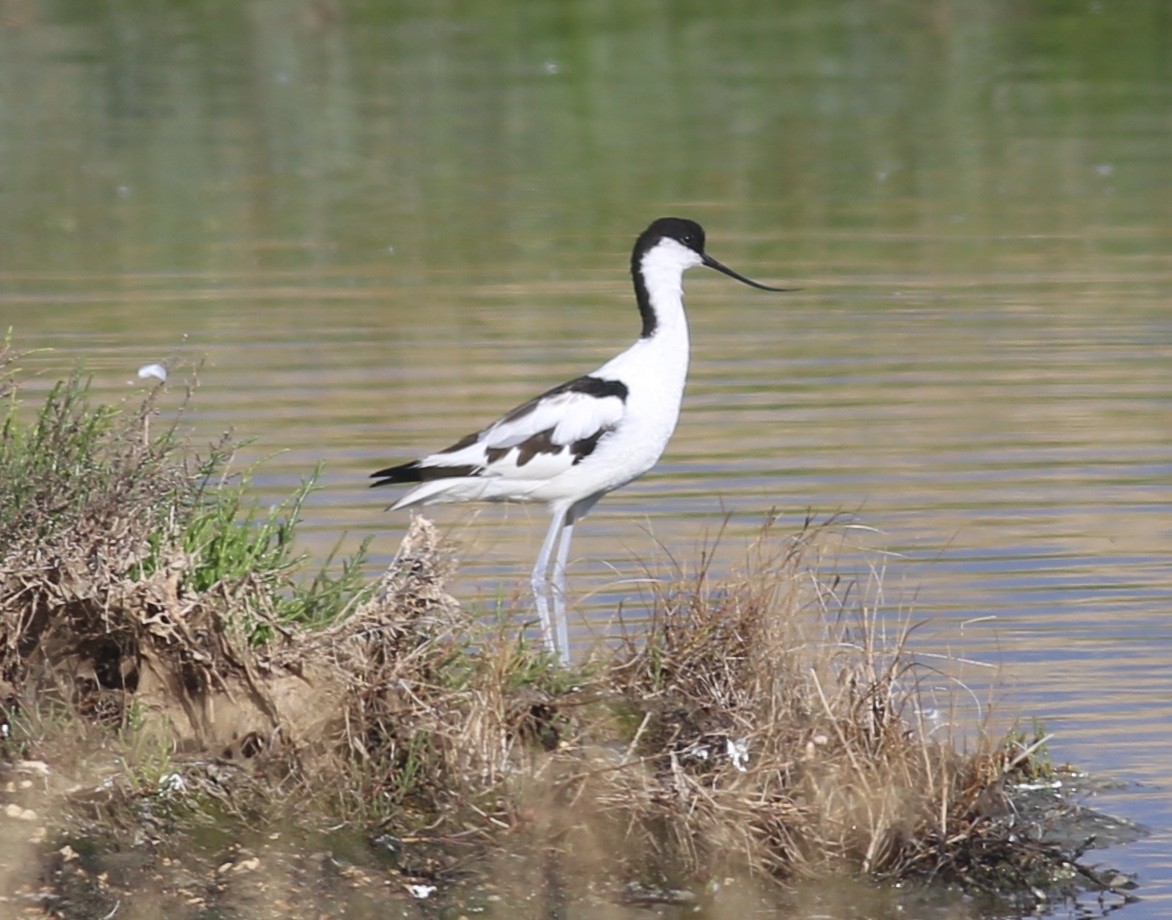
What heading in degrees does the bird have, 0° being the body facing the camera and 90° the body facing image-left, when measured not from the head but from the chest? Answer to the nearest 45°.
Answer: approximately 270°
